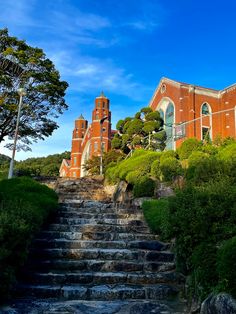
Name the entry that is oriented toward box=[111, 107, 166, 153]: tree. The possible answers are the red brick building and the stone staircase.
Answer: the red brick building

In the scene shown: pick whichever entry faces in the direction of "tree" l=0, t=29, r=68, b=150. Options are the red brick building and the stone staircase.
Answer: the red brick building

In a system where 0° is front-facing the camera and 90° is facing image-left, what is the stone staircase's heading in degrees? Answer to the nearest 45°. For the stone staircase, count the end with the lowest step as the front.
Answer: approximately 0°

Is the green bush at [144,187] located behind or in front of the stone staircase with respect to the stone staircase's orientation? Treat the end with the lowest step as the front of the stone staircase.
behind

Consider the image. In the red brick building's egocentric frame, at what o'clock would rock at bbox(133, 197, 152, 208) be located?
The rock is roughly at 11 o'clock from the red brick building.

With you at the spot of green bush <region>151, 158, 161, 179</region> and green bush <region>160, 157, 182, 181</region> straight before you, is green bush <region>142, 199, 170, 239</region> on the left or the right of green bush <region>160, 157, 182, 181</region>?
right

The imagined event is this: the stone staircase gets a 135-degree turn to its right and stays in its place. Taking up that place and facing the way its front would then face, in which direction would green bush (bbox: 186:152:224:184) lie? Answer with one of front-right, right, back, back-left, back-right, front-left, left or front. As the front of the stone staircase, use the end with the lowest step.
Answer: right

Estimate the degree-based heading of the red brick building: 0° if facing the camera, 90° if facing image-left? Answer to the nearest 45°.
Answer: approximately 45°

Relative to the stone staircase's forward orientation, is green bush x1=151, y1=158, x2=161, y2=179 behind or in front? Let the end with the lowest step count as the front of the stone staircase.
behind

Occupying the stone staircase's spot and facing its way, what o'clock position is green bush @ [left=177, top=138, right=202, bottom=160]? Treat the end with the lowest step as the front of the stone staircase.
The green bush is roughly at 7 o'clock from the stone staircase.

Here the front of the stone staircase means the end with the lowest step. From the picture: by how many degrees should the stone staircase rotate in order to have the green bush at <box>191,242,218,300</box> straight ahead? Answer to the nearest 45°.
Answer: approximately 45° to its left
